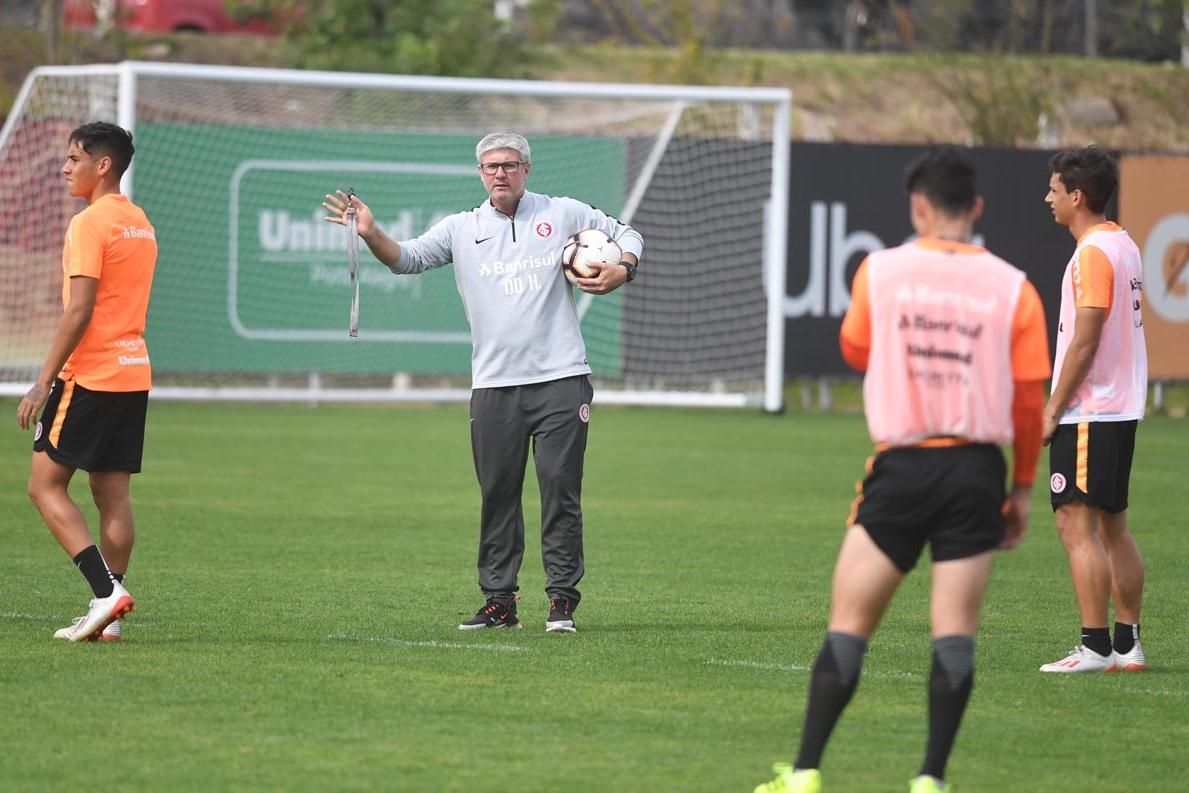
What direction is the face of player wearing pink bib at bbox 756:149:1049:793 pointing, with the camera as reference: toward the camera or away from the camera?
away from the camera

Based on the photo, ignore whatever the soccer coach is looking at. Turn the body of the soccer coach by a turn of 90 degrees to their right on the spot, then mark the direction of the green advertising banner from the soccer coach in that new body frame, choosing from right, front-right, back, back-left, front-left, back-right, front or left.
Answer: right

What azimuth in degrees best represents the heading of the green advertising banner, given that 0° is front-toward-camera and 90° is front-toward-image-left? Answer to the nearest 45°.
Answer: approximately 0°

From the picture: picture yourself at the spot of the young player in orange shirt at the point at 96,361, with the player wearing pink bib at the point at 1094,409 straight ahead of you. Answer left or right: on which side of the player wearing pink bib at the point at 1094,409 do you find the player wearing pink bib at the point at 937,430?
right

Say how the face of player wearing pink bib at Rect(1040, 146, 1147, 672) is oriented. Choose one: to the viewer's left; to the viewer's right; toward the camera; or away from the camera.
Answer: to the viewer's left

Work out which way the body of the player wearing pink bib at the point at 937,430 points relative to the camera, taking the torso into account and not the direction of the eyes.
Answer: away from the camera

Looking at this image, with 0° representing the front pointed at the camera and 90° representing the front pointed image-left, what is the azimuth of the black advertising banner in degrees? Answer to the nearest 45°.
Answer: approximately 0°

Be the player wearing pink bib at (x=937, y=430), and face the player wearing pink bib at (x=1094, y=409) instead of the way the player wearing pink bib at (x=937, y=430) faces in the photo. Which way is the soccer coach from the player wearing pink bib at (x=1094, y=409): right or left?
left

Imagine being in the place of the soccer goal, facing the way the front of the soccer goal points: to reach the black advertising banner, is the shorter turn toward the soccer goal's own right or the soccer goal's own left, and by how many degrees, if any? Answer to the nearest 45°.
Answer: approximately 45° to the soccer goal's own left

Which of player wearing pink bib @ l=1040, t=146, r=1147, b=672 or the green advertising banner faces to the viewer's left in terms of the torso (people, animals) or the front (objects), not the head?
the player wearing pink bib

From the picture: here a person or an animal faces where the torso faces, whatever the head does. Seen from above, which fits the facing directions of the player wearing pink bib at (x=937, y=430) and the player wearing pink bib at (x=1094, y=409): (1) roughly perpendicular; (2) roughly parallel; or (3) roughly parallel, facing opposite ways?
roughly perpendicular

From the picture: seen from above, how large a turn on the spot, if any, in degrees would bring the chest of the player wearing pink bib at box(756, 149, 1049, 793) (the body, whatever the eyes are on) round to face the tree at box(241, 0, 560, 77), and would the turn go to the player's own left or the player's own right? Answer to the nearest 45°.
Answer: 0° — they already face it

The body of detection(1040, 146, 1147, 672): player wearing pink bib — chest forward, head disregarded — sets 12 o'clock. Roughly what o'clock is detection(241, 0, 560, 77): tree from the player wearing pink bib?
The tree is roughly at 2 o'clock from the player wearing pink bib.

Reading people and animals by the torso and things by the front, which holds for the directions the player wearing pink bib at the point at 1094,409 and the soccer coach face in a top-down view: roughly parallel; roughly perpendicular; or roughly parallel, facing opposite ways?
roughly perpendicular

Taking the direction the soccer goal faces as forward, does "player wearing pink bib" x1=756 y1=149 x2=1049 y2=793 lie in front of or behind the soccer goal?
in front

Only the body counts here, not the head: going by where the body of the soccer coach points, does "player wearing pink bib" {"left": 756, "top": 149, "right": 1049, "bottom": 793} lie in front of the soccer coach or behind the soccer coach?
in front

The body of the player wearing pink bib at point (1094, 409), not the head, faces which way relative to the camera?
to the viewer's left
